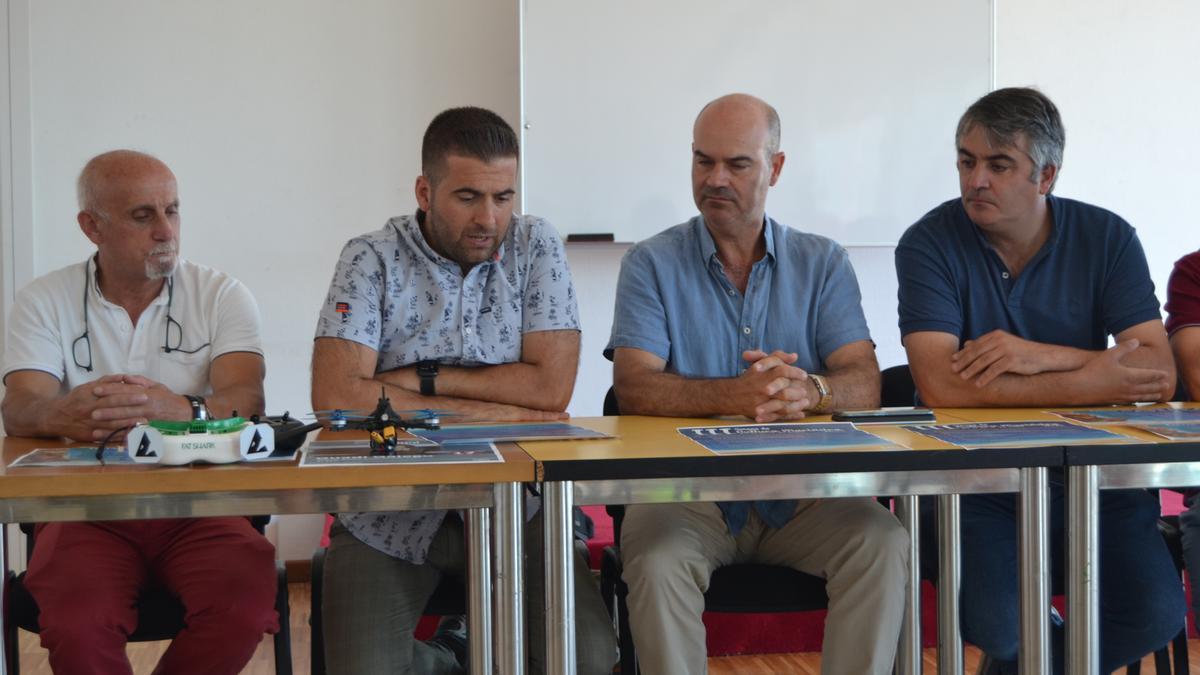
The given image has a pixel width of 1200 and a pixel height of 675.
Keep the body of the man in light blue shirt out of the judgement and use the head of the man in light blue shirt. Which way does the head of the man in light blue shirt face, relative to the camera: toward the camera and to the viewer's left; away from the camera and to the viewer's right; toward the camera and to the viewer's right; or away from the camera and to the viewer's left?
toward the camera and to the viewer's left

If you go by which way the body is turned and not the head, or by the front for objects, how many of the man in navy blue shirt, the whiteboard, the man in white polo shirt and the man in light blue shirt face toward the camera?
4

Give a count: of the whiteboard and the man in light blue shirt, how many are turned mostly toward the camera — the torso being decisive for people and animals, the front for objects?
2

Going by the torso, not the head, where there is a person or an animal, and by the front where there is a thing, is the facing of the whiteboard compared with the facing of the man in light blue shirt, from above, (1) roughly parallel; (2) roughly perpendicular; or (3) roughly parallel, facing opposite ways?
roughly parallel

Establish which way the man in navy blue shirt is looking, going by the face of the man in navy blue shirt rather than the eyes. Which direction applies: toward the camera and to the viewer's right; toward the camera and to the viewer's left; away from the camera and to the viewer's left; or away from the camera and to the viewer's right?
toward the camera and to the viewer's left

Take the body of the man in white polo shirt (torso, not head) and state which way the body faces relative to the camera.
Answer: toward the camera

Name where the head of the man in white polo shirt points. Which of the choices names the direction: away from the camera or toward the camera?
toward the camera

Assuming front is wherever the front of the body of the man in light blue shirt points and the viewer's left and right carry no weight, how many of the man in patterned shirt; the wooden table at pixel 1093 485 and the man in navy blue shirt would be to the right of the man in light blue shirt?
1

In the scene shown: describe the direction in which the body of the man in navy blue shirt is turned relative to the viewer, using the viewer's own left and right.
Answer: facing the viewer

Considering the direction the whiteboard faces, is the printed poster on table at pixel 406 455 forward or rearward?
forward

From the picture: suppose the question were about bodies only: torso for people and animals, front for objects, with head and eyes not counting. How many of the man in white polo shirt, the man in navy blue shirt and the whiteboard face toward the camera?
3

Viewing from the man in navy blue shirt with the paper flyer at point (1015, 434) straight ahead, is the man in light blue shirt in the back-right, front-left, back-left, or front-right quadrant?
front-right

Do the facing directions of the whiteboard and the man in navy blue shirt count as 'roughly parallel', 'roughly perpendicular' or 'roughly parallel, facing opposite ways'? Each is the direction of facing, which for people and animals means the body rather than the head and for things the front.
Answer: roughly parallel
